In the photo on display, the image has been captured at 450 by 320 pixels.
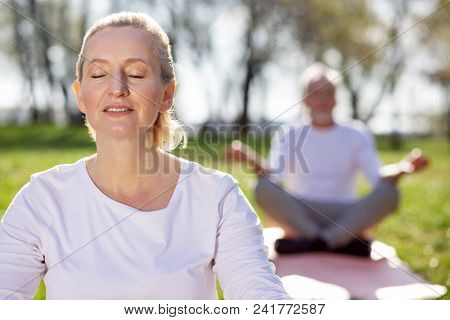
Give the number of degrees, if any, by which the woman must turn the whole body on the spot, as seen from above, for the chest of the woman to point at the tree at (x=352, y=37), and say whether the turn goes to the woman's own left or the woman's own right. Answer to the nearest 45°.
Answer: approximately 180°

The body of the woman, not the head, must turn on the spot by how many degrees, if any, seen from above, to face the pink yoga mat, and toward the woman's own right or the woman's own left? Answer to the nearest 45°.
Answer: approximately 135° to the woman's own left

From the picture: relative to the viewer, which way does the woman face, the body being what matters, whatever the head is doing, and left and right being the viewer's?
facing the viewer

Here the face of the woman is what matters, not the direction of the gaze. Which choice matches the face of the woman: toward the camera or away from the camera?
toward the camera

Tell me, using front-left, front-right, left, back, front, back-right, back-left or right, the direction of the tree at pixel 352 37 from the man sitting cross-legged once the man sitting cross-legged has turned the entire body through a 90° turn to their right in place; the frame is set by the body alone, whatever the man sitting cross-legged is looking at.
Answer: right

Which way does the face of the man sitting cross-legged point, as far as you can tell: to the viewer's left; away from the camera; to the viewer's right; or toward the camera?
toward the camera

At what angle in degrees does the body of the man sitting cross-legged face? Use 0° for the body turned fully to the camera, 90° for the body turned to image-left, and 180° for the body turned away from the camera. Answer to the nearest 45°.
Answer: approximately 0°

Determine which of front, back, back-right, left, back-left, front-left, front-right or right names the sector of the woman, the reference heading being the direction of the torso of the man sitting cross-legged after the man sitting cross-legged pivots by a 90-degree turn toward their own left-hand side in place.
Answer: right
